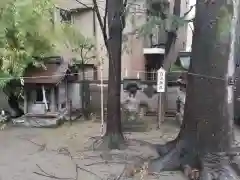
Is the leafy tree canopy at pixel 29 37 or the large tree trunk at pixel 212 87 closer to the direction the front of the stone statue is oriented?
the large tree trunk

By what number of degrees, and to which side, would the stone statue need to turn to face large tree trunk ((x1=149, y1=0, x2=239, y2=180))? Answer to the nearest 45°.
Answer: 0° — it already faces it

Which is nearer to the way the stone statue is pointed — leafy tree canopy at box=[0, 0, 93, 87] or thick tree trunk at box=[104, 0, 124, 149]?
the thick tree trunk

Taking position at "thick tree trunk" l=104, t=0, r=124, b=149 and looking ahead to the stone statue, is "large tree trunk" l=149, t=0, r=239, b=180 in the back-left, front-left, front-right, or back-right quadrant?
back-right

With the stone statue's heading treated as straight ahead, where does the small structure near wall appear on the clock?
The small structure near wall is roughly at 3 o'clock from the stone statue.

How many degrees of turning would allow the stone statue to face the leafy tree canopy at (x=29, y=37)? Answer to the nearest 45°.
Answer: approximately 45° to its right

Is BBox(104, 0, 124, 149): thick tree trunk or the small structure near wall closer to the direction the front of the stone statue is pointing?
the thick tree trunk

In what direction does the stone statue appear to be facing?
toward the camera

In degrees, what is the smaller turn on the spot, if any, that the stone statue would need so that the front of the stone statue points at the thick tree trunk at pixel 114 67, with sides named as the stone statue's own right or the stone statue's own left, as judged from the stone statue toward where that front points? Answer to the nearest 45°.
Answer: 0° — it already faces it

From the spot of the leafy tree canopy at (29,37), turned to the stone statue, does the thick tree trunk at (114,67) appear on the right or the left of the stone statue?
right
